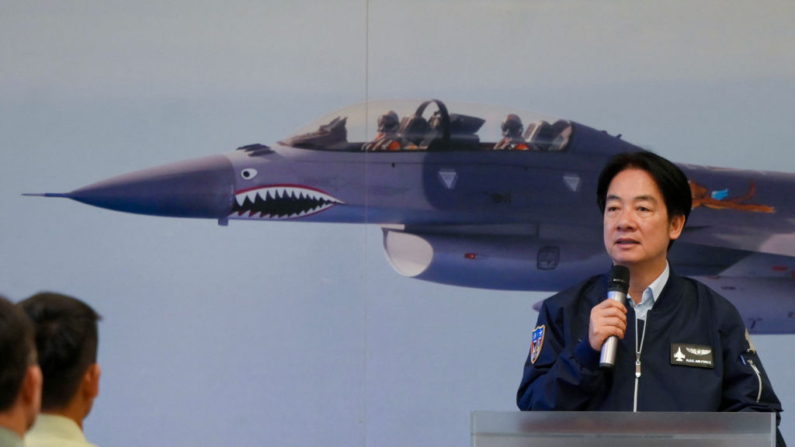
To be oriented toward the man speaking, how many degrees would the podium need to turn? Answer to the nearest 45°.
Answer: approximately 180°

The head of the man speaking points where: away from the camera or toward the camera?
toward the camera

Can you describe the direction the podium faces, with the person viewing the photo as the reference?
facing the viewer
